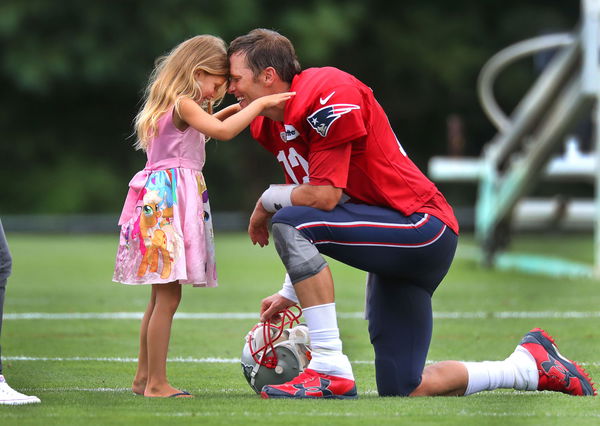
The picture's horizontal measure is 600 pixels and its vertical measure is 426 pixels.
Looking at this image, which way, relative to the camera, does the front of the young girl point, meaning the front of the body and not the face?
to the viewer's right

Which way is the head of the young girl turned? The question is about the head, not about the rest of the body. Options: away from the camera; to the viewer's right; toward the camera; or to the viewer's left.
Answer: to the viewer's right

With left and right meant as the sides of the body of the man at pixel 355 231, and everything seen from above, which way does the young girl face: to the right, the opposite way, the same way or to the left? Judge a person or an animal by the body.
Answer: the opposite way

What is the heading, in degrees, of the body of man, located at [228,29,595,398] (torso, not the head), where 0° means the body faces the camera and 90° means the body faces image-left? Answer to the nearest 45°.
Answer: approximately 90°
